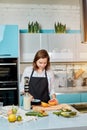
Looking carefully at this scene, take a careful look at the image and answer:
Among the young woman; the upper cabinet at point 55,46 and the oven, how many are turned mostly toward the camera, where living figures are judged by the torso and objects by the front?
3

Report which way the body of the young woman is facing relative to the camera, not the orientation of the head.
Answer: toward the camera

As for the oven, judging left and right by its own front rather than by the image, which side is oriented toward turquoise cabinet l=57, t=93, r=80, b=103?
left

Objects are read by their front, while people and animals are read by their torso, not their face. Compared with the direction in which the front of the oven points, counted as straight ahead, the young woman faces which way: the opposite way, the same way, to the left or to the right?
the same way

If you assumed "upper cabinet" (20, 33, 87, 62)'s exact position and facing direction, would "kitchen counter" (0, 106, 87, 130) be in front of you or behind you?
in front

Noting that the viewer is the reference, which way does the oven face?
facing the viewer

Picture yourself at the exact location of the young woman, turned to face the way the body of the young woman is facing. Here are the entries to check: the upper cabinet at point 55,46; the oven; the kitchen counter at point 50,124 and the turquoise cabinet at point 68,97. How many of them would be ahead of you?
1

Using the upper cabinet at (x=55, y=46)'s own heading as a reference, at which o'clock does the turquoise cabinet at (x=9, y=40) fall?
The turquoise cabinet is roughly at 2 o'clock from the upper cabinet.

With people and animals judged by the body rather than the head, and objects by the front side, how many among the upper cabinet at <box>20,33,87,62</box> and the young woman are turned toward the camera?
2

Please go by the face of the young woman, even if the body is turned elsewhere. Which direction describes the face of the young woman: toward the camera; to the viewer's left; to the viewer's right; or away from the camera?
toward the camera

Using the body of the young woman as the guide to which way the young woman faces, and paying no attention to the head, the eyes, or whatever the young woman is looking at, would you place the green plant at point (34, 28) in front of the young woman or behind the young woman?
behind

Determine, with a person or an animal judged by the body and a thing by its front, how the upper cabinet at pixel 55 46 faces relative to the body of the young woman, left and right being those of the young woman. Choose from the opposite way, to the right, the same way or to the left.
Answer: the same way

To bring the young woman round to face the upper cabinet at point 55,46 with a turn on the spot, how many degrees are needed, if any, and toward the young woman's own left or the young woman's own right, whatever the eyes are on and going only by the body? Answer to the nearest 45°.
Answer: approximately 180°

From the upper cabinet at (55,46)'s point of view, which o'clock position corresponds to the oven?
The oven is roughly at 2 o'clock from the upper cabinet.

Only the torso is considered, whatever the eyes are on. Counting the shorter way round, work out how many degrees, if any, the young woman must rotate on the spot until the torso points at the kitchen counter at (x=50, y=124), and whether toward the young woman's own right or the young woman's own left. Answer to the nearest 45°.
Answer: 0° — they already face it

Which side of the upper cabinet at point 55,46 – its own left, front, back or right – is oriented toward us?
front
